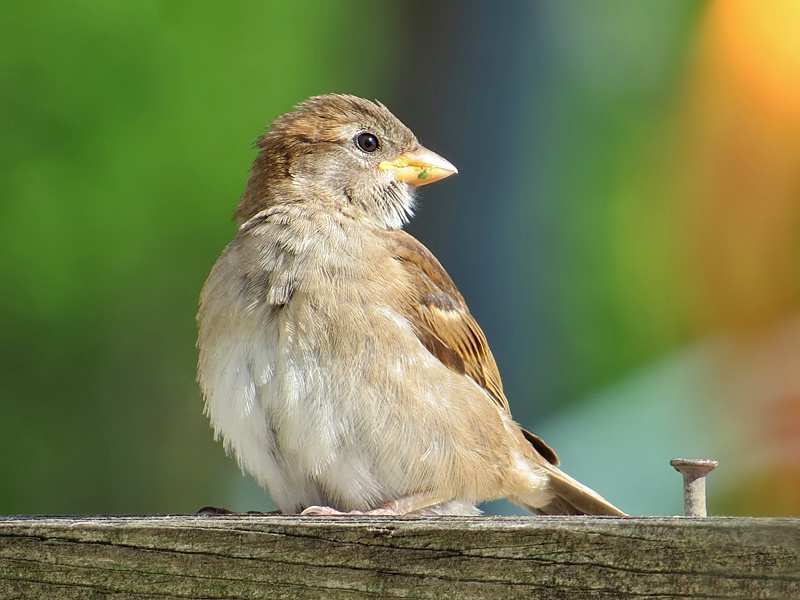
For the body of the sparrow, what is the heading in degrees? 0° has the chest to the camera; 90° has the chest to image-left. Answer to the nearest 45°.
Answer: approximately 45°

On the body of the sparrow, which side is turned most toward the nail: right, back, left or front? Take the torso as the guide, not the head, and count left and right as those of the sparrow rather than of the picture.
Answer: back
